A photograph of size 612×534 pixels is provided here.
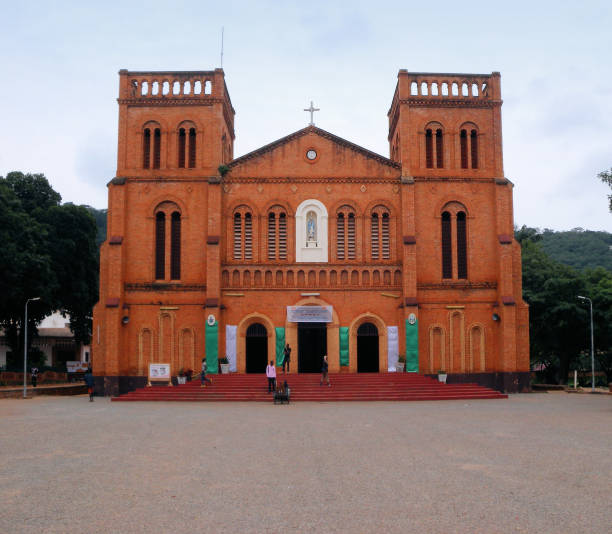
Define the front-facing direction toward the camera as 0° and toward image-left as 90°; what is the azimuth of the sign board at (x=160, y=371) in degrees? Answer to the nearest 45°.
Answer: approximately 0°

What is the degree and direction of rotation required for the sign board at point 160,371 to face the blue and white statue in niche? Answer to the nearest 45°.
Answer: approximately 90° to its left

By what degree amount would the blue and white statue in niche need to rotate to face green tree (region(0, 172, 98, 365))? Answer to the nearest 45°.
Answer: approximately 135° to its right

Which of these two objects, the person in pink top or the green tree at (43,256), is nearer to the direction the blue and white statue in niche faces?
the person in pink top

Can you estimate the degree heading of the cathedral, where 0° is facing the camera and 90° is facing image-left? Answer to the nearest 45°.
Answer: approximately 0°

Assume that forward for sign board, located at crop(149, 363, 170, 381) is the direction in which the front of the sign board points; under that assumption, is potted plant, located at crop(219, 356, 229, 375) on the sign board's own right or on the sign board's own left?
on the sign board's own left
